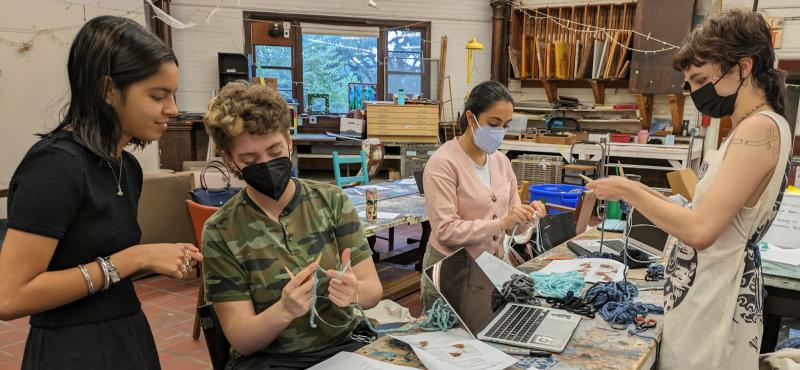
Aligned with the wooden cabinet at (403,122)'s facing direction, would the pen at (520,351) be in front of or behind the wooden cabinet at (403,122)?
in front

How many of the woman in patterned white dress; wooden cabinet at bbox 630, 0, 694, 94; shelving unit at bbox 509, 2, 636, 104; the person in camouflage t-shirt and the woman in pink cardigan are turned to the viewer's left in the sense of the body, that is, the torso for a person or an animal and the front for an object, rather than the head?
1

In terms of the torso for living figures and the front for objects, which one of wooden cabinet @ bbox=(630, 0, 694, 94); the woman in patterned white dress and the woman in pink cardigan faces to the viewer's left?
the woman in patterned white dress

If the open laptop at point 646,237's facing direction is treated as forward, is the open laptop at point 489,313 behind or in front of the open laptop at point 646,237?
in front

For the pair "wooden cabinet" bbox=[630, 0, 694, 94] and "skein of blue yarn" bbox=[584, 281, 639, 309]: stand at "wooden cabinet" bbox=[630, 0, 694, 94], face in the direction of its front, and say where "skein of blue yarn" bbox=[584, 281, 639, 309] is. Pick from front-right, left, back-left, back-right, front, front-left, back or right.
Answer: front

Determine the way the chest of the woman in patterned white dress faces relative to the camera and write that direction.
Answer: to the viewer's left

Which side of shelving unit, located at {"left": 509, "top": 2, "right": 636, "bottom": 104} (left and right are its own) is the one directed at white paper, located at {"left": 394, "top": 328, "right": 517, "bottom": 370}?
front

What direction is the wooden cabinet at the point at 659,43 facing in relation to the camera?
toward the camera

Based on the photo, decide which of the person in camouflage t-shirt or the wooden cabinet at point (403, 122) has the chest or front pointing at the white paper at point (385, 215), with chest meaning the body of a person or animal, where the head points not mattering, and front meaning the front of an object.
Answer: the wooden cabinet

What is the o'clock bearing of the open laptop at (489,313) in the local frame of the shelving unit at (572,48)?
The open laptop is roughly at 12 o'clock from the shelving unit.

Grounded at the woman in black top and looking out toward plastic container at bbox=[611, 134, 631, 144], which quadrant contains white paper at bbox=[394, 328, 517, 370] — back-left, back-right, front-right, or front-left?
front-right

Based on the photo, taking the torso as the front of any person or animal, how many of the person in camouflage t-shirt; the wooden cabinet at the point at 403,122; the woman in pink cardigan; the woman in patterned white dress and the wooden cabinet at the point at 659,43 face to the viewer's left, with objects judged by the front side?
1

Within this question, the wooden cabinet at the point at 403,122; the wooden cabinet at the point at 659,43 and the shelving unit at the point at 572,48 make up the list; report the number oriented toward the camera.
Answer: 3

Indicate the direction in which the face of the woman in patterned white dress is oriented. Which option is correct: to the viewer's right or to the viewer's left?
to the viewer's left

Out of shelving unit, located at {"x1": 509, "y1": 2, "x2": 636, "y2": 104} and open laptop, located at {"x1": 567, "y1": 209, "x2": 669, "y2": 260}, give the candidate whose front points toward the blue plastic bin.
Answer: the shelving unit

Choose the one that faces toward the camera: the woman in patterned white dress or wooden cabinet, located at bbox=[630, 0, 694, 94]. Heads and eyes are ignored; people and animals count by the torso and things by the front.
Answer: the wooden cabinet

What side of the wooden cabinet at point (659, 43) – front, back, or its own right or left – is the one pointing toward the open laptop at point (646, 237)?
front

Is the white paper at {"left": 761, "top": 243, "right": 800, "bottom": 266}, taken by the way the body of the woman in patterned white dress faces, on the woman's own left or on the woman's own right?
on the woman's own right
